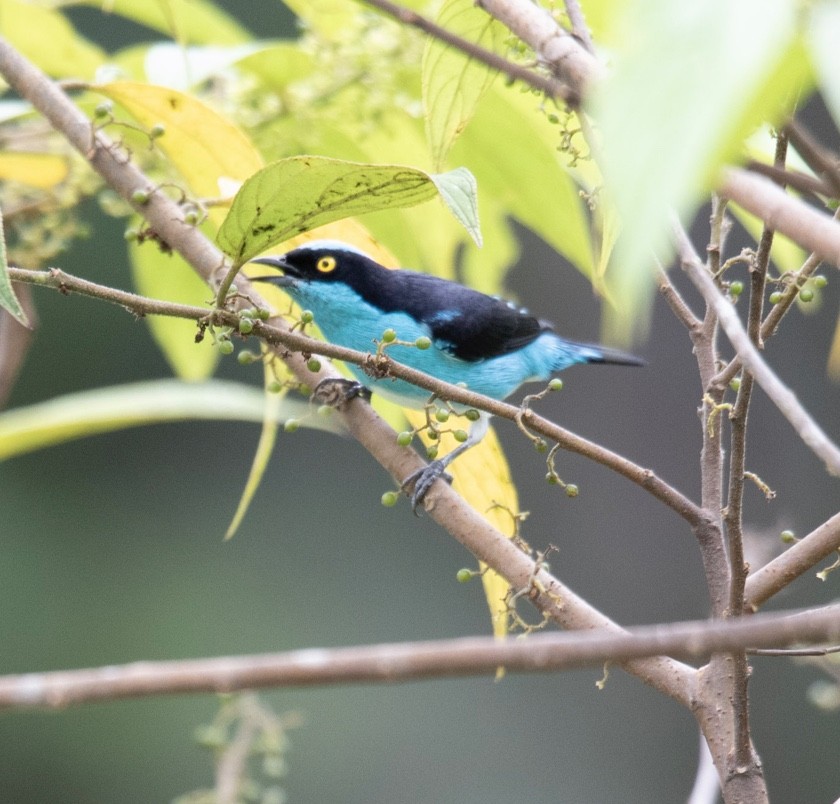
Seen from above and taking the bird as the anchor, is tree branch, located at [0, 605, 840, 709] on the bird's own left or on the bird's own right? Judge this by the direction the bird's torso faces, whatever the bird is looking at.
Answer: on the bird's own left

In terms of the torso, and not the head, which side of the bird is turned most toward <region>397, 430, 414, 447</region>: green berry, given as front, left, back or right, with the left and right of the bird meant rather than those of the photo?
left

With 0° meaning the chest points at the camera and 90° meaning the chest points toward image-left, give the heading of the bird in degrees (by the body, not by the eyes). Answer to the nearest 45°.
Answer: approximately 90°
